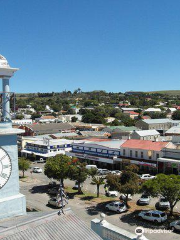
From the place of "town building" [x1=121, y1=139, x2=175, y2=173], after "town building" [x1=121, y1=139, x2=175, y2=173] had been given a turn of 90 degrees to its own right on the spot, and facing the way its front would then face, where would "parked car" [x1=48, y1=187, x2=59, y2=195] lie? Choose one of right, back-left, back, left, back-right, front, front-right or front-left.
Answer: left

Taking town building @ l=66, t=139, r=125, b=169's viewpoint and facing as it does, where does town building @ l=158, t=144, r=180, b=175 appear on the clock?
town building @ l=158, t=144, r=180, b=175 is roughly at 9 o'clock from town building @ l=66, t=139, r=125, b=169.

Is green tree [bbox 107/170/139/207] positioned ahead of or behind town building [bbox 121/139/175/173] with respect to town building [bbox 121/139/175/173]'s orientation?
ahead

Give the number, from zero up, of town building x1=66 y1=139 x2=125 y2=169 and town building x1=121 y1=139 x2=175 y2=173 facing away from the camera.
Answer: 0

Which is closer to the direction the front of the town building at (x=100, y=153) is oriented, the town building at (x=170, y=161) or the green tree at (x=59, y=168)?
the green tree

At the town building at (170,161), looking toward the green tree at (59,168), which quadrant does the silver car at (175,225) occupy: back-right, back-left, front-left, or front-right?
front-left

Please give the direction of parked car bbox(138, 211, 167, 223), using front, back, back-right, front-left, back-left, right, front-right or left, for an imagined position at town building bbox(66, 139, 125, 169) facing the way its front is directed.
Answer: front-left

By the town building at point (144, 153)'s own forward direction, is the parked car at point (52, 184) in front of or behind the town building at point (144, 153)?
in front

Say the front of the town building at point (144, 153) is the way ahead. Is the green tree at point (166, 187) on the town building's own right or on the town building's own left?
on the town building's own left

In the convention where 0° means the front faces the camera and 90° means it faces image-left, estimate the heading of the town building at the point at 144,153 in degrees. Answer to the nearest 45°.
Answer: approximately 45°

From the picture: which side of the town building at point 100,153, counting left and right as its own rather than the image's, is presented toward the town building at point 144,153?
left

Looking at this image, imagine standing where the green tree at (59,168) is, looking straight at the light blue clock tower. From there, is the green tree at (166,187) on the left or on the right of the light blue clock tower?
left

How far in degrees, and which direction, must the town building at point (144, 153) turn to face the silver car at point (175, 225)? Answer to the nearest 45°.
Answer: approximately 45° to its left
